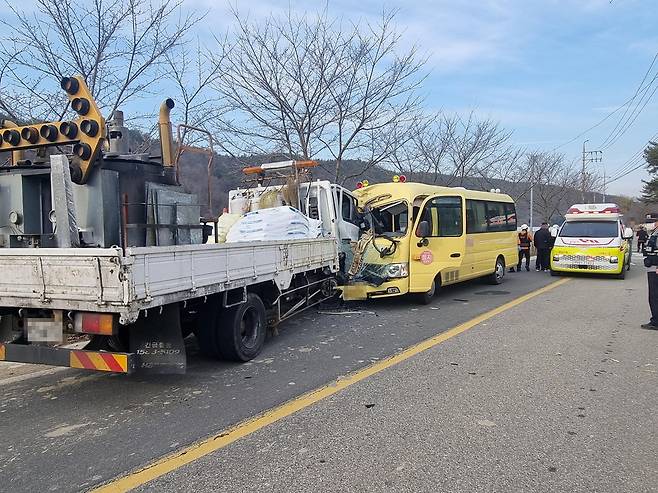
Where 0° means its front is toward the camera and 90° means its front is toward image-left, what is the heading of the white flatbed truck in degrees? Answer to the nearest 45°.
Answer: approximately 225°

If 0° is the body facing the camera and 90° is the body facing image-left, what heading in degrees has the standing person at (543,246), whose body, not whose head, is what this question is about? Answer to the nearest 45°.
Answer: approximately 180°

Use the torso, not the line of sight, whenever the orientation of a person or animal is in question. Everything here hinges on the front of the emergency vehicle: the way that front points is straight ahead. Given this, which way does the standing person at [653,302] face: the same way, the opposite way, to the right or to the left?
to the right

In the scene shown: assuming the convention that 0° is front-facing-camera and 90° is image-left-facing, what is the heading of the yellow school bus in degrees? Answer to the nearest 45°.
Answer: approximately 45°

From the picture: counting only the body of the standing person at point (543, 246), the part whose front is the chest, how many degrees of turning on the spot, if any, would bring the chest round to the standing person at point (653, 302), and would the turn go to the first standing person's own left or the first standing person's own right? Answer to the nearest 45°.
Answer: approximately 180°

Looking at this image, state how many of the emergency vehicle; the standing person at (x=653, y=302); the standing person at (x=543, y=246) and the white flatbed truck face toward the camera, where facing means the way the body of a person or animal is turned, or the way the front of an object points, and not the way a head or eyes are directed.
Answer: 1

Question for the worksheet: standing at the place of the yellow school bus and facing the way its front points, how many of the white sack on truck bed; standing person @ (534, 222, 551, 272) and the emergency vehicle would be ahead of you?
1

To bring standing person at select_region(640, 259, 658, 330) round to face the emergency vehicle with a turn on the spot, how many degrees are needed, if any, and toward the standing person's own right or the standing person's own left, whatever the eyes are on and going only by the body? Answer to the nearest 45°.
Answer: approximately 90° to the standing person's own right

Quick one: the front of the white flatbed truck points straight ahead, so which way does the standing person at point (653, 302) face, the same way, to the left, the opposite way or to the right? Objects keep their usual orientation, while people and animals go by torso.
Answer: to the left

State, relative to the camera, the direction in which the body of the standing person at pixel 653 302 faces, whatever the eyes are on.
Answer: to the viewer's left

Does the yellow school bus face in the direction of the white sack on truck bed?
yes

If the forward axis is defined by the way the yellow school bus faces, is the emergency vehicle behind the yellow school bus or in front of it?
behind
